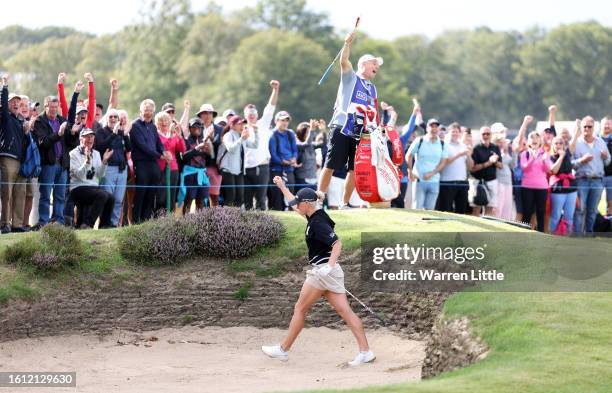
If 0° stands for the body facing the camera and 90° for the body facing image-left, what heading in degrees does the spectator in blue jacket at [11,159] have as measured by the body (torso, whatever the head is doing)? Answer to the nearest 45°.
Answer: approximately 315°

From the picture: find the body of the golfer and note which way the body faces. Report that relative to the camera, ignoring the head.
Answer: to the viewer's left

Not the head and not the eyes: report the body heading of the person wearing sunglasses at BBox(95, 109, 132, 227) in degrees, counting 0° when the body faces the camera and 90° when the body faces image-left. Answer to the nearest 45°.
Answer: approximately 0°

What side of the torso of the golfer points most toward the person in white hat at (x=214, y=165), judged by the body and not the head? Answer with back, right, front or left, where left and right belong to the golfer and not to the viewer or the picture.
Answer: right

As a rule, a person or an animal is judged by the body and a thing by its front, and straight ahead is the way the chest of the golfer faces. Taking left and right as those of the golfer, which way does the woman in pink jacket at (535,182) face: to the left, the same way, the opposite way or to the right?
to the left

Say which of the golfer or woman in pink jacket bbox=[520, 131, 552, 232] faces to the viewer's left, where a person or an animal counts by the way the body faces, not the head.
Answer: the golfer
